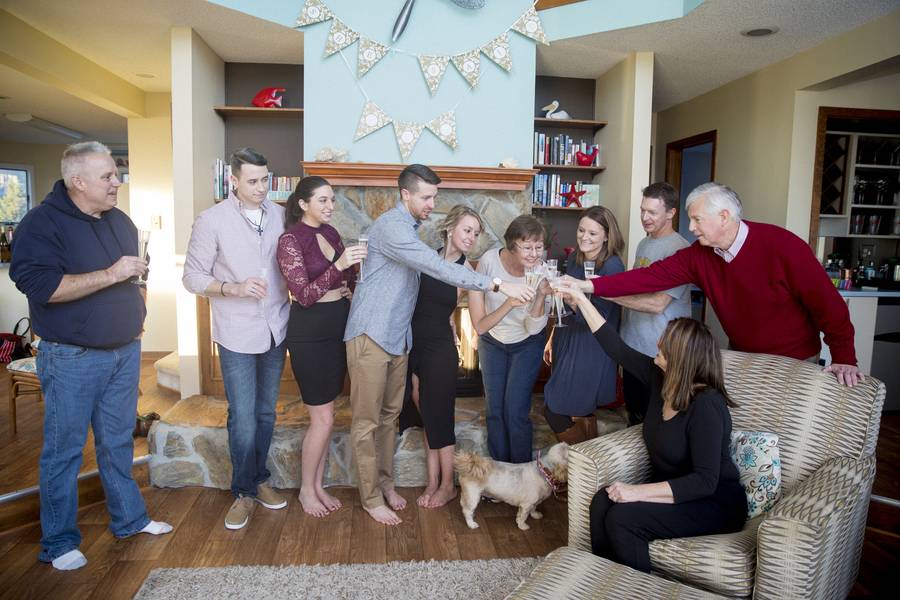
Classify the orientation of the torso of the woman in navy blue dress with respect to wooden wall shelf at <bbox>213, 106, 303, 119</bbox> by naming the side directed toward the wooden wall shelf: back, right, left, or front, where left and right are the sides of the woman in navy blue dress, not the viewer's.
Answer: right

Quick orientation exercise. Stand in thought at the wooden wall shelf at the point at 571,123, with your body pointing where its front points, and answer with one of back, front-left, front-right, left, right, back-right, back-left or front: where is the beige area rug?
front

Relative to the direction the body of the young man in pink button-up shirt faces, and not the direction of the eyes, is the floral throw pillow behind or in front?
in front

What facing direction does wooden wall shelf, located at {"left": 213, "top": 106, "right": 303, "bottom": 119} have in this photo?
toward the camera

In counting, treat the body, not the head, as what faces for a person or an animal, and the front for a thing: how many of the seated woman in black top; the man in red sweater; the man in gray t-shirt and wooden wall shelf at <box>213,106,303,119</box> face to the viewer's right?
0

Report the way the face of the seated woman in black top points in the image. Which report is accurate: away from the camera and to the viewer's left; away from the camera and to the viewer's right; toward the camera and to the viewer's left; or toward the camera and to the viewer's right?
away from the camera and to the viewer's left

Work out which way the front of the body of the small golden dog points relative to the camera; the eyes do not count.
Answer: to the viewer's right

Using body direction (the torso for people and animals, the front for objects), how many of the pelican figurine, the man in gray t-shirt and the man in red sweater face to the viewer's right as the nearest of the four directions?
0

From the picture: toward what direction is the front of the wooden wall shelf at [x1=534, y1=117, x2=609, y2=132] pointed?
toward the camera

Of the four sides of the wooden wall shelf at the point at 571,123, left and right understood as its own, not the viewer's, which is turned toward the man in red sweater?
front

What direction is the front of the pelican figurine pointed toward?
to the viewer's left

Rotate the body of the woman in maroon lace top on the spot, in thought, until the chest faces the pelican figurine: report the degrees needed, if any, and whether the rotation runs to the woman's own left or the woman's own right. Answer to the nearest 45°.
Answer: approximately 90° to the woman's own left

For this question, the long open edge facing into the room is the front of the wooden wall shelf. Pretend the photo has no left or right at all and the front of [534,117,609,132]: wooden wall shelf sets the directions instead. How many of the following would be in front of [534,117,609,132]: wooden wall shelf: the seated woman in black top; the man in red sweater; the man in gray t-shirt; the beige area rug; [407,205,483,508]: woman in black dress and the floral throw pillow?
6

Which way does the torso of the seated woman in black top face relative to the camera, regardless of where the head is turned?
to the viewer's left

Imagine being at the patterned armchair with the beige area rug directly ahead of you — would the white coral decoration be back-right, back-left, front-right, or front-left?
front-right
